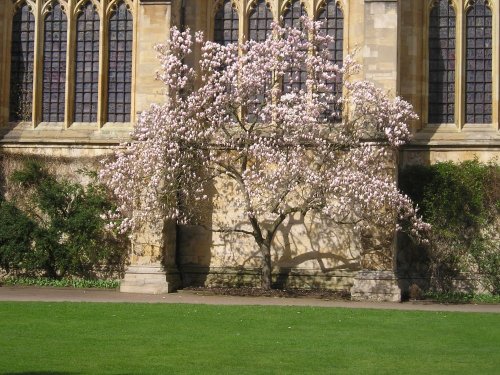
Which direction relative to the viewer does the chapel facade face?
toward the camera
